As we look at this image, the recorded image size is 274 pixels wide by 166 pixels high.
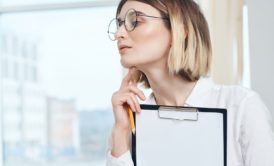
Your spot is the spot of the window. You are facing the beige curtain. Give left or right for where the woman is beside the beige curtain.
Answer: right

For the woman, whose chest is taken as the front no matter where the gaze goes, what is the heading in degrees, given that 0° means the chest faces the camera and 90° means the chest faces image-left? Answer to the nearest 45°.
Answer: approximately 45°

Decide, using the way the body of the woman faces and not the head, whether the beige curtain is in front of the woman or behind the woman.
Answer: behind

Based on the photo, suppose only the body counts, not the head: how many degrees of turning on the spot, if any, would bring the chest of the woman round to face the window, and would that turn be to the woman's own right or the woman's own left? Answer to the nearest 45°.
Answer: approximately 90° to the woman's own right

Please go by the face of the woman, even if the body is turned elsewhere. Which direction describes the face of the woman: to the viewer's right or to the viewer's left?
to the viewer's left

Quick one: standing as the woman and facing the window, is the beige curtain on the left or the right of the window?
right
